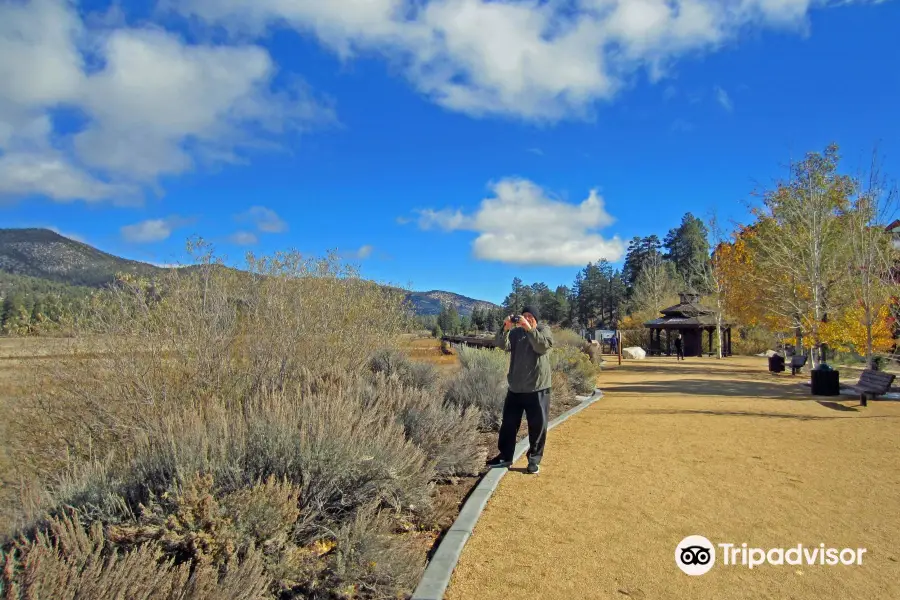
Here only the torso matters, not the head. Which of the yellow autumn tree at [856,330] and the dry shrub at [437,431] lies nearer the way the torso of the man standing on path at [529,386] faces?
the dry shrub

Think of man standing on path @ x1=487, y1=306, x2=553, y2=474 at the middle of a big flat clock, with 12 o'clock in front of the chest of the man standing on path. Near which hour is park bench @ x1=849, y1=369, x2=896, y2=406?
The park bench is roughly at 6 o'clock from the man standing on path.

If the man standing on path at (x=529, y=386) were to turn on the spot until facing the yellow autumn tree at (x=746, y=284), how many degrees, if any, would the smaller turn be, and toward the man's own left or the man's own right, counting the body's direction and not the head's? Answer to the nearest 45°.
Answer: approximately 180°

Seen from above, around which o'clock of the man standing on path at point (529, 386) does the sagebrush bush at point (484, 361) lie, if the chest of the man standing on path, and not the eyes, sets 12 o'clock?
The sagebrush bush is roughly at 4 o'clock from the man standing on path.

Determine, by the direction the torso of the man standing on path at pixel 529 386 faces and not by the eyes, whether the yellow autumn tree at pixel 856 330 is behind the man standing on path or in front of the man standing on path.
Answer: behind

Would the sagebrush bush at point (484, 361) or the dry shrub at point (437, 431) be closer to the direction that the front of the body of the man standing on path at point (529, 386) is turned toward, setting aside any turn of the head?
the dry shrub

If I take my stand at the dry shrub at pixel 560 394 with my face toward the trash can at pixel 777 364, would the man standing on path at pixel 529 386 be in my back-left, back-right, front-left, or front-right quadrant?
back-right

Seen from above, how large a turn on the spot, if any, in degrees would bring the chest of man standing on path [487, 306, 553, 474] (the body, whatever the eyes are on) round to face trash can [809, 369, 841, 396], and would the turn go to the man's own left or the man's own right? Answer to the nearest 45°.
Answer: approximately 180°

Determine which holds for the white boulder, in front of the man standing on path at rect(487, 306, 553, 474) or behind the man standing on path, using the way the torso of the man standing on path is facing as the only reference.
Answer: behind

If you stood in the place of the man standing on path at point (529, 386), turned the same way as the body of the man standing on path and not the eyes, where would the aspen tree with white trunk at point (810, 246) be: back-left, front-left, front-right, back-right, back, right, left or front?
back

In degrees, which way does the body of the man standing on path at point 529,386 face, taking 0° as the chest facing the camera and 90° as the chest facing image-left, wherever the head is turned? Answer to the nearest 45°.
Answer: approximately 45°
